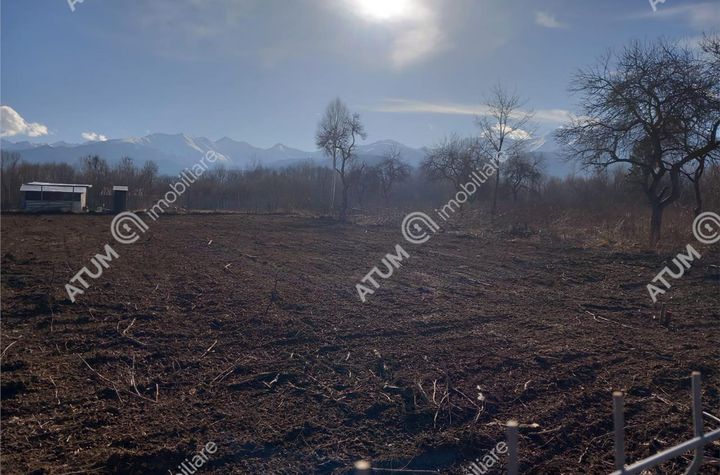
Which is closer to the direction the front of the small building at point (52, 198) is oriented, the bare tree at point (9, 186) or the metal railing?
the metal railing

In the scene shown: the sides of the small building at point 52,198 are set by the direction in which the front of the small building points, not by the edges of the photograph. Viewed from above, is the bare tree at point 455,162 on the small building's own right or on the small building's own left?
on the small building's own left

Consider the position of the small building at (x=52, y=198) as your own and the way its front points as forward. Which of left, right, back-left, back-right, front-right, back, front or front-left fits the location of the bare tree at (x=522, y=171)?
left

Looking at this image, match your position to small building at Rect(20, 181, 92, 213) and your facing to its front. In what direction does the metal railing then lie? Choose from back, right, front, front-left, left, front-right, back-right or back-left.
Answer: front

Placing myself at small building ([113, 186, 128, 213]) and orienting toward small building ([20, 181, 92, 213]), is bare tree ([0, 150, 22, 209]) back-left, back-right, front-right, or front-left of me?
front-right

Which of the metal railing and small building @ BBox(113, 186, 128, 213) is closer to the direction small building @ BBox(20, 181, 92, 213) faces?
the metal railing

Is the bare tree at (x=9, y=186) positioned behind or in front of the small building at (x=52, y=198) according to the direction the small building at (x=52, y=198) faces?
behind

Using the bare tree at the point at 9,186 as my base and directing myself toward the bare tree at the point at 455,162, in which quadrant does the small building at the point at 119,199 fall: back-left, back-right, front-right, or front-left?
front-right

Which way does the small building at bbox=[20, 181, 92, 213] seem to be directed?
toward the camera
